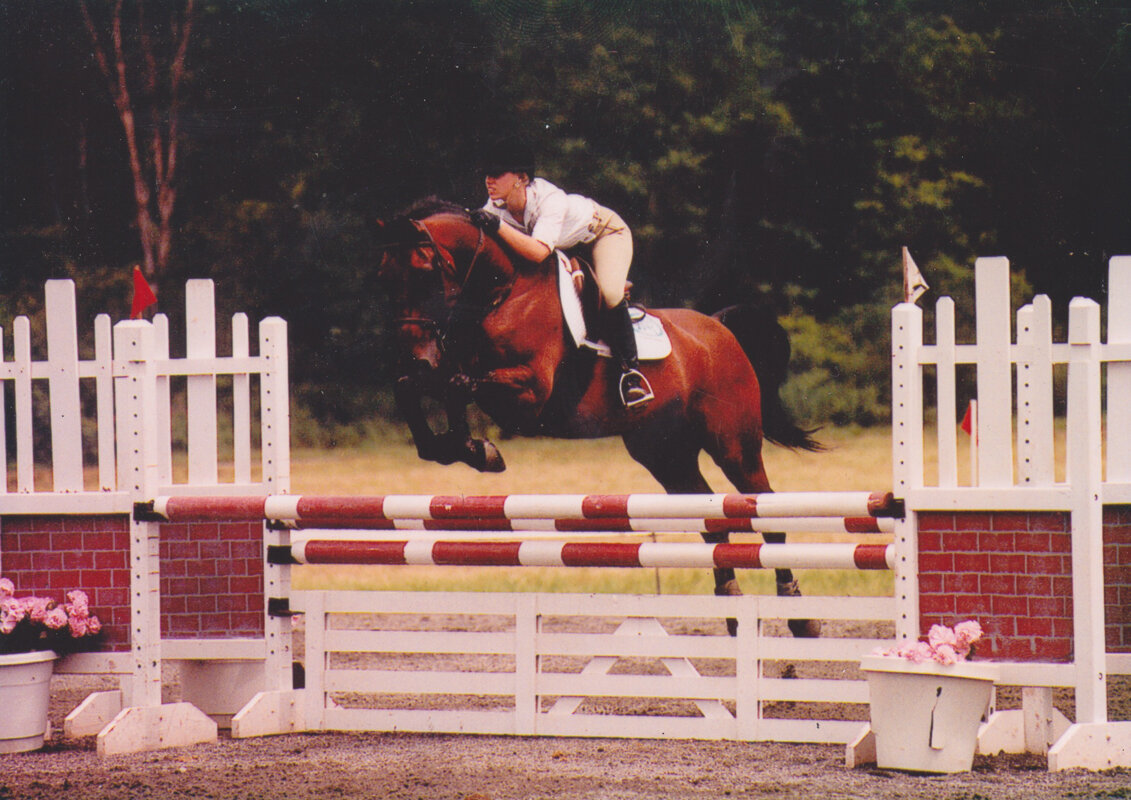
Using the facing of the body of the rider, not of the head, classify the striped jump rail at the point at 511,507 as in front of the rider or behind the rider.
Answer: in front

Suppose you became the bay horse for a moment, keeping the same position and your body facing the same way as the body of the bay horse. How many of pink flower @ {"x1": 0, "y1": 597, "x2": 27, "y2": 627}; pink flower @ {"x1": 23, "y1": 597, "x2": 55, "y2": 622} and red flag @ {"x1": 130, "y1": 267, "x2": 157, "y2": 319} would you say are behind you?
0

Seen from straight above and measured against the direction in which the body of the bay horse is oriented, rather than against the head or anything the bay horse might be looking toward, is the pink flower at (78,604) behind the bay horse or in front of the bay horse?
in front

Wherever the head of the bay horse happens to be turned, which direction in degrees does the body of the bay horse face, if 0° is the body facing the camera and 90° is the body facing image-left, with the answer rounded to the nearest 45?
approximately 45°

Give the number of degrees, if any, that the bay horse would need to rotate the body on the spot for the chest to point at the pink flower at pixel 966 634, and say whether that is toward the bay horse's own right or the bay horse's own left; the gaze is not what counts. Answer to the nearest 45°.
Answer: approximately 90° to the bay horse's own left

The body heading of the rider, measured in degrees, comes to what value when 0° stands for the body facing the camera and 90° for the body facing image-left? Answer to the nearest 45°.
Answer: approximately 45°

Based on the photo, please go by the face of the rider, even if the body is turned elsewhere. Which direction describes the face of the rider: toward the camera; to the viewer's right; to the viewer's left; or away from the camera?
to the viewer's left
